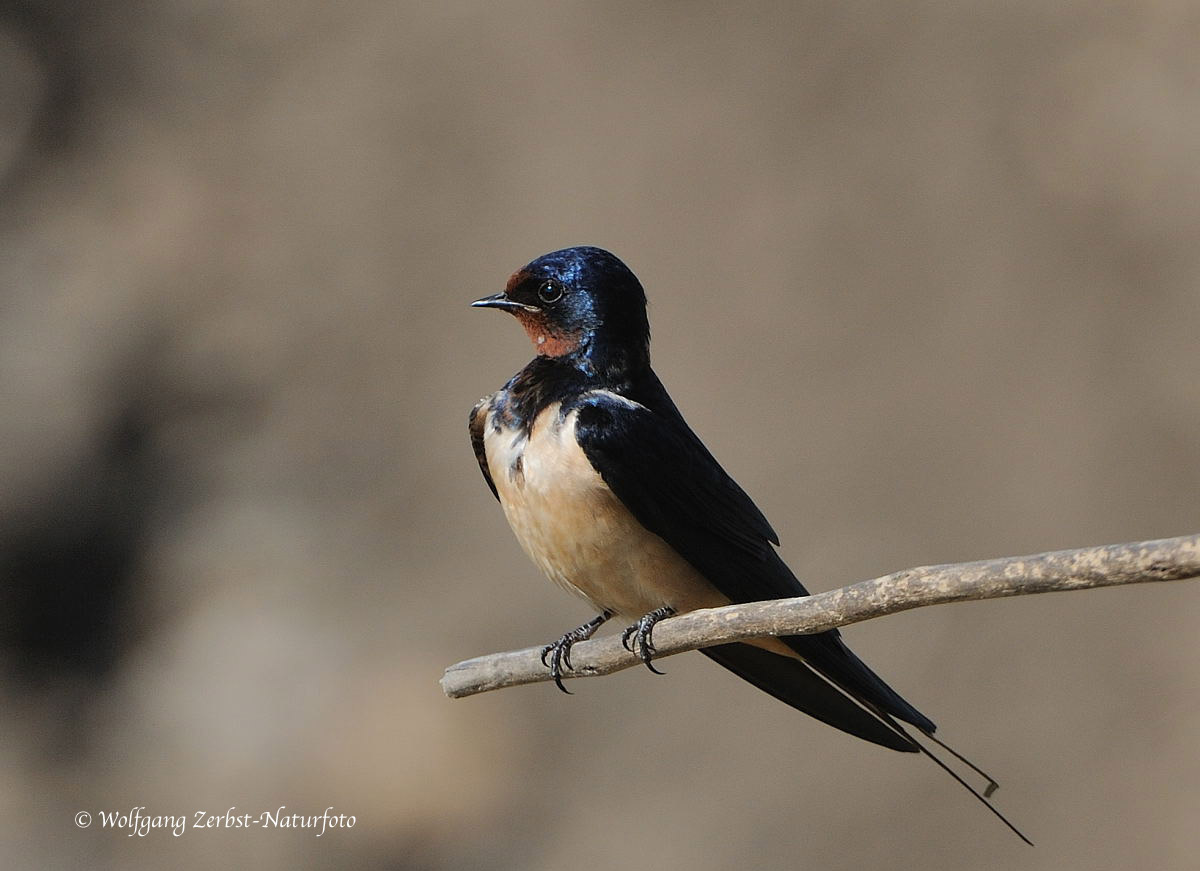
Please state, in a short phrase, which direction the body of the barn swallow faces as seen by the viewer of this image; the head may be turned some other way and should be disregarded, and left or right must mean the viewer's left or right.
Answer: facing the viewer and to the left of the viewer
